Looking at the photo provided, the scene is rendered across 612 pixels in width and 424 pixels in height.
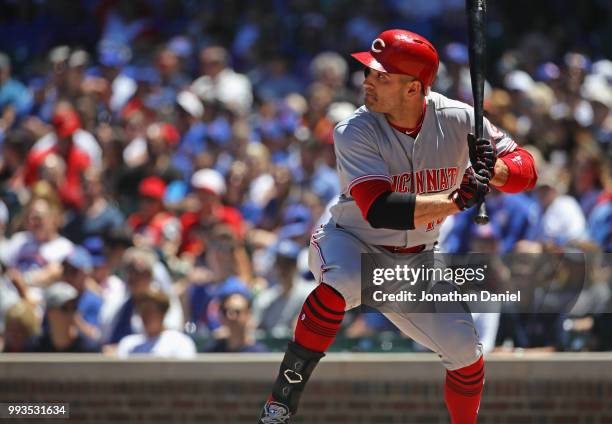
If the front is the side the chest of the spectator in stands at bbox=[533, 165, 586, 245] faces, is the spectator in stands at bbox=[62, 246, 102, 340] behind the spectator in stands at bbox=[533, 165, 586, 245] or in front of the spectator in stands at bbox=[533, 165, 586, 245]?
in front

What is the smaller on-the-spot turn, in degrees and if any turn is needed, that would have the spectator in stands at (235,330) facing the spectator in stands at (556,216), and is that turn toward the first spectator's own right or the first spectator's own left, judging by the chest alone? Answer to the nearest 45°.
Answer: approximately 90° to the first spectator's own left

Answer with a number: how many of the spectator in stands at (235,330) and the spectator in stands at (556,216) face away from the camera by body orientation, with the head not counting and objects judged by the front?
0

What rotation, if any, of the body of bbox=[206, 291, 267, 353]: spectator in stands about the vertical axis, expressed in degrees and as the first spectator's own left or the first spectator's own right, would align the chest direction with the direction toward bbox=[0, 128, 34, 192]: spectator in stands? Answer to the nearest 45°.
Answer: approximately 135° to the first spectator's own right

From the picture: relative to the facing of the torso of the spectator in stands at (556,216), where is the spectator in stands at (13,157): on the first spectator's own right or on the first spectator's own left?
on the first spectator's own right

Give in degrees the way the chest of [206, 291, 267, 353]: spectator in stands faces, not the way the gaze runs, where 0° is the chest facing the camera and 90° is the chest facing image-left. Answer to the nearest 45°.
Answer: approximately 0°

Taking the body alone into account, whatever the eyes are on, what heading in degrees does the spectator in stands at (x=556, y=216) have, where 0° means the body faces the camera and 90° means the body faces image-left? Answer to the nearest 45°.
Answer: approximately 45°

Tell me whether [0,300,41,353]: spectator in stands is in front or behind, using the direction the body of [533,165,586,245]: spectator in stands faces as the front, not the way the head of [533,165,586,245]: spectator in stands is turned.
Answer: in front

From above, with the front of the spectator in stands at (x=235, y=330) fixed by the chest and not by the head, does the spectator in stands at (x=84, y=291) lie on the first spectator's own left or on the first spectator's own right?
on the first spectator's own right

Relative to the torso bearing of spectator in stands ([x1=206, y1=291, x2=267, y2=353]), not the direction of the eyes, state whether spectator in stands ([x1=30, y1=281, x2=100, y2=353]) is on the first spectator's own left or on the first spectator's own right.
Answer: on the first spectator's own right
